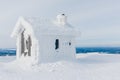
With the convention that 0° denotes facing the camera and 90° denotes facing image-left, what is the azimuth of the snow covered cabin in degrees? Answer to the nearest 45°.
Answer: approximately 45°
